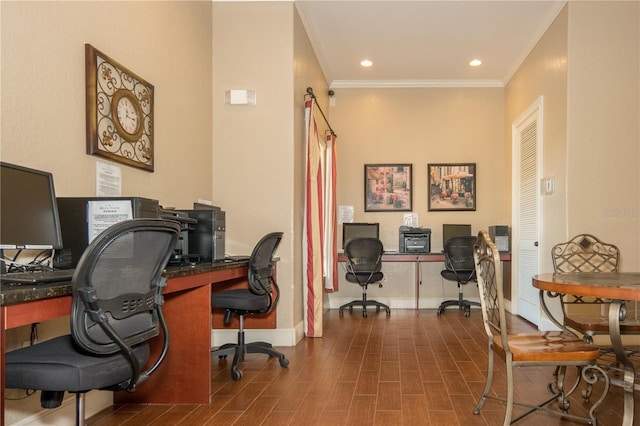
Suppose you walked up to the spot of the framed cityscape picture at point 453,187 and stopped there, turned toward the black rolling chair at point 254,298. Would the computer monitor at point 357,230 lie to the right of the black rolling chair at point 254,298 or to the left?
right

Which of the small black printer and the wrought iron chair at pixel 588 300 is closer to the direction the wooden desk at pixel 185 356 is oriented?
the wrought iron chair

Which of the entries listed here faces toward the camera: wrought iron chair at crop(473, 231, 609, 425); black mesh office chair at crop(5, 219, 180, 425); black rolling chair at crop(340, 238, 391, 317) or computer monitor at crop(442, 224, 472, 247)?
the computer monitor

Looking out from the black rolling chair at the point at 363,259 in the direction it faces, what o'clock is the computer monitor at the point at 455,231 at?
The computer monitor is roughly at 2 o'clock from the black rolling chair.

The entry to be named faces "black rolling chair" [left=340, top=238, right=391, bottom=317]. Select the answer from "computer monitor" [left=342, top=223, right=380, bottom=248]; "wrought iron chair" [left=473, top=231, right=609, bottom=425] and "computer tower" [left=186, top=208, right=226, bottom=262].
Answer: the computer monitor

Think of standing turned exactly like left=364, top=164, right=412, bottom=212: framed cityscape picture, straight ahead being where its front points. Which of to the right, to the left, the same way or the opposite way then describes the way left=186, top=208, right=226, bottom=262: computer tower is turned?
to the left

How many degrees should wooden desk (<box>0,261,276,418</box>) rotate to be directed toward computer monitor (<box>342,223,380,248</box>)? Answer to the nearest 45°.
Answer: approximately 90° to its left

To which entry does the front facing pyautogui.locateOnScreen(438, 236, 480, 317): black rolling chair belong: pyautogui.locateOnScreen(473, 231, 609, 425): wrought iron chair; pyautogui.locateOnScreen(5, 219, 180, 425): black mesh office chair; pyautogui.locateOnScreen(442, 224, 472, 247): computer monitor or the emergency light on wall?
the computer monitor

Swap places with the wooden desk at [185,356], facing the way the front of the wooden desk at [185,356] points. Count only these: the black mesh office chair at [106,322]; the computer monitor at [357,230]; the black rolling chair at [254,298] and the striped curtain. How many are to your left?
3

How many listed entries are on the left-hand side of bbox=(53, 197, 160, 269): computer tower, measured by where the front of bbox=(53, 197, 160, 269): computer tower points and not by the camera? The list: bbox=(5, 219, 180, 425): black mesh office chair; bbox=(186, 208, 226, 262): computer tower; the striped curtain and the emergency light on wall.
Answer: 3

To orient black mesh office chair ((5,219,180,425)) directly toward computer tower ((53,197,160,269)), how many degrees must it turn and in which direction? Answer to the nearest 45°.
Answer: approximately 45° to its right

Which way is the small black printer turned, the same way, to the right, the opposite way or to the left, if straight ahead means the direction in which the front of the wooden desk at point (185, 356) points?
to the right
